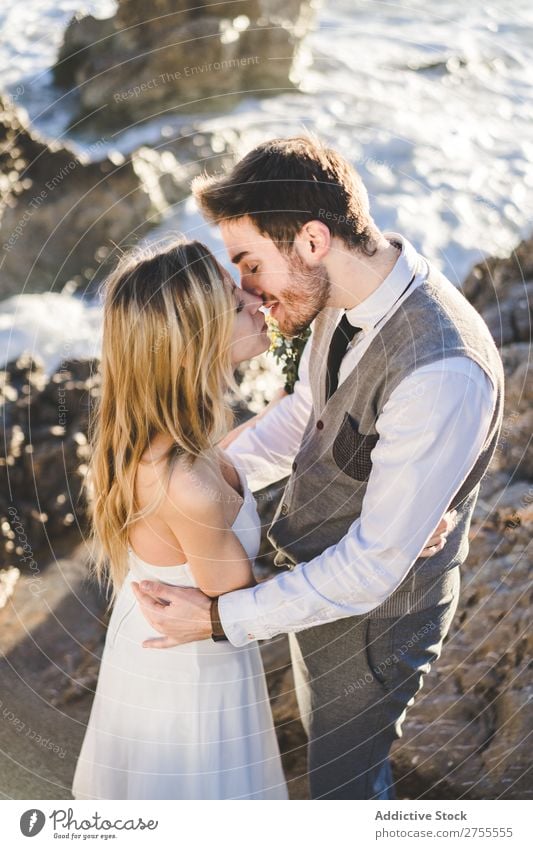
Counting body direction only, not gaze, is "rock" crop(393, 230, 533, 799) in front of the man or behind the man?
behind

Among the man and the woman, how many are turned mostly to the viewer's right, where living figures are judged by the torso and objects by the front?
1

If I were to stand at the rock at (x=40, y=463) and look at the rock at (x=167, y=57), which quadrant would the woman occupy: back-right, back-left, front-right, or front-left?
back-right

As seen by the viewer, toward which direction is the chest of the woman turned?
to the viewer's right

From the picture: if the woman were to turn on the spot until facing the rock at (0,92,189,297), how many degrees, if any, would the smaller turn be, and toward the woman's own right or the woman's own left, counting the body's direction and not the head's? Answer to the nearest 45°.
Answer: approximately 90° to the woman's own left

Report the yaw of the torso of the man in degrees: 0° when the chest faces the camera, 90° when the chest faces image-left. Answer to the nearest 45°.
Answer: approximately 45°

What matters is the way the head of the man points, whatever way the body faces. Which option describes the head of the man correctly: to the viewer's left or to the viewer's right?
to the viewer's left

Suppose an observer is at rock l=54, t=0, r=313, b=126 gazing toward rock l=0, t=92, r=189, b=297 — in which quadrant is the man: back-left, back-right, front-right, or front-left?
front-left

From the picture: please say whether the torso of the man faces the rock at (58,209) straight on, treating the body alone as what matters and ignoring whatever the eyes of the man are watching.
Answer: no
